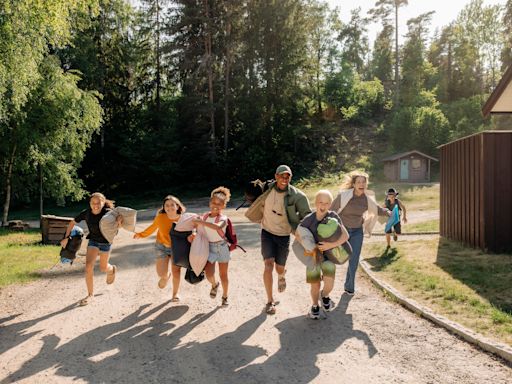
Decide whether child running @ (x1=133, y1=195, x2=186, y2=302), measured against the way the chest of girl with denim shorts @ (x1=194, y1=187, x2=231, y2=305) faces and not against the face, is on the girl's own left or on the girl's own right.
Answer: on the girl's own right

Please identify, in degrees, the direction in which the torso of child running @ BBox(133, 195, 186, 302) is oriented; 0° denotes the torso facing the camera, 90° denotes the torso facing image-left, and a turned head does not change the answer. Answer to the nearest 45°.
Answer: approximately 0°

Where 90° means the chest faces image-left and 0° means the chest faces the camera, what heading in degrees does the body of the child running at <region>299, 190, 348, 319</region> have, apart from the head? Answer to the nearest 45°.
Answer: approximately 0°

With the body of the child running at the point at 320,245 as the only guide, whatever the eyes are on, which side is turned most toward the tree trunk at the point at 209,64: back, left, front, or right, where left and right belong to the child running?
back

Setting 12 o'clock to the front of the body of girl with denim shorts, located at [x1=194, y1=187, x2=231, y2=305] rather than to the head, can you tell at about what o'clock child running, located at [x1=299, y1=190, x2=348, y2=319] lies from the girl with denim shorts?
The child running is roughly at 10 o'clock from the girl with denim shorts.

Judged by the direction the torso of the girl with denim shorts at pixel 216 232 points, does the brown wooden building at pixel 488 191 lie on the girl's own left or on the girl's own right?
on the girl's own left

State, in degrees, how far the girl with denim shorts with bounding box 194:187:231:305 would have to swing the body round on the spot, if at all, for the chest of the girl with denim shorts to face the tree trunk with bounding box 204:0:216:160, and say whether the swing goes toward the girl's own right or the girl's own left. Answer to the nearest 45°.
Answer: approximately 180°

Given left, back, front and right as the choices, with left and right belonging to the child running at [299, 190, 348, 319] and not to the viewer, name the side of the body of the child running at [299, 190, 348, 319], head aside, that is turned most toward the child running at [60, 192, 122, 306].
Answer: right

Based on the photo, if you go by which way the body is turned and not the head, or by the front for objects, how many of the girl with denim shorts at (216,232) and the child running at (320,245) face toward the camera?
2
